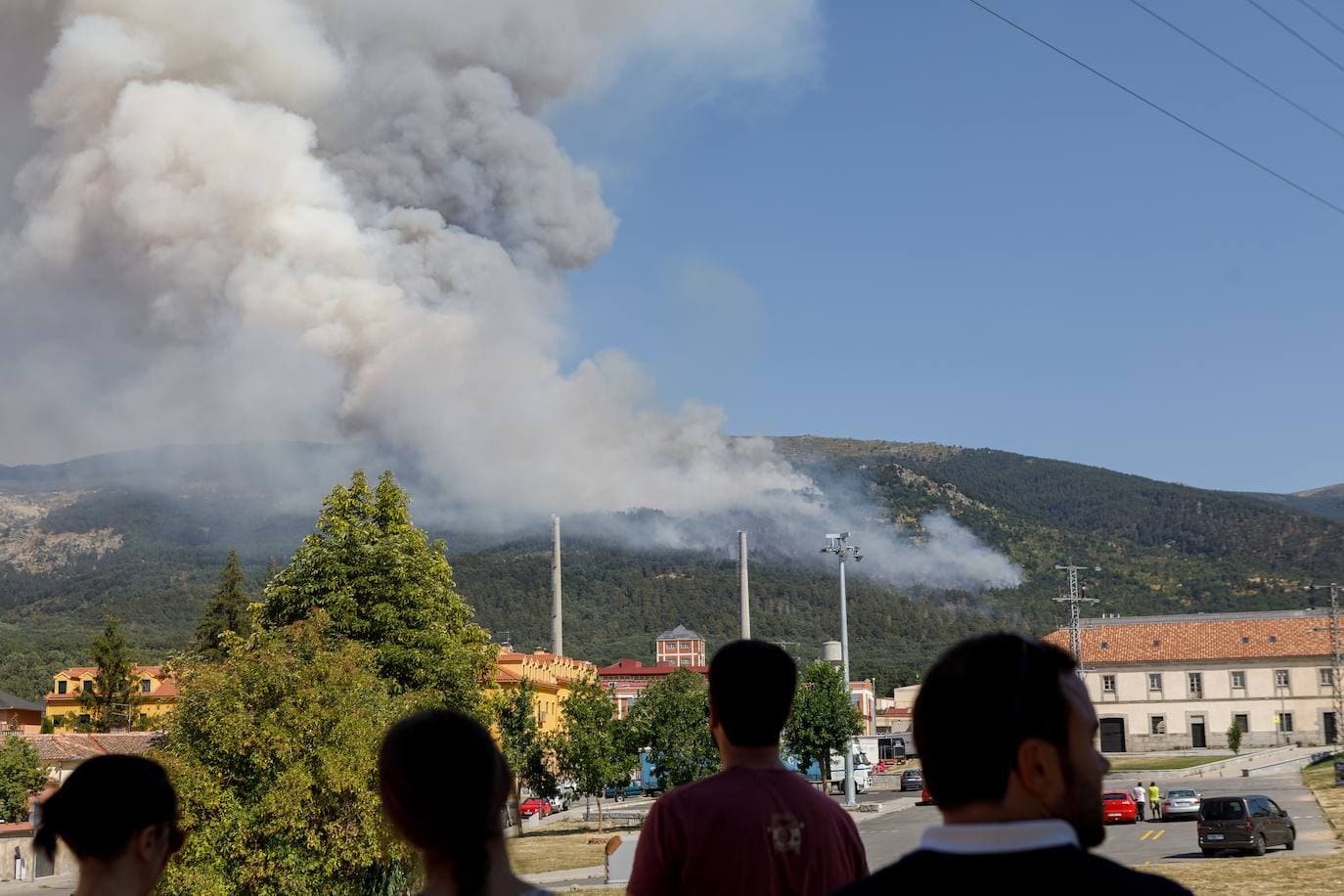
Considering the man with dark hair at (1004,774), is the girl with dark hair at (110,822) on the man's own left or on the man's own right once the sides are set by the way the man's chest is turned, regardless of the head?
on the man's own left

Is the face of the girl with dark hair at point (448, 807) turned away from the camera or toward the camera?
away from the camera

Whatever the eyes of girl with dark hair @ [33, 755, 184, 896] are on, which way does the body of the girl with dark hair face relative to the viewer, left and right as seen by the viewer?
facing away from the viewer and to the right of the viewer

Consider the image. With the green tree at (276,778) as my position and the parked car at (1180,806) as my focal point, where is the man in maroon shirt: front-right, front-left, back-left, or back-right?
back-right

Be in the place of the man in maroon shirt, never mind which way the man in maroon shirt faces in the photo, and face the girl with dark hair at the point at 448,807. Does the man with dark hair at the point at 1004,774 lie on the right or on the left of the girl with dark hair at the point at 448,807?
left

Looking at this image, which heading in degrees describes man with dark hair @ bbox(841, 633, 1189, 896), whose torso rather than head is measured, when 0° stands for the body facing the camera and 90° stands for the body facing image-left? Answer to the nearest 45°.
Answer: approximately 225°

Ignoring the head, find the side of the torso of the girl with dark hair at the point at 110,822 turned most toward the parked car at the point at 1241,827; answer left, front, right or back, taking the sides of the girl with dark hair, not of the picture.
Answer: front

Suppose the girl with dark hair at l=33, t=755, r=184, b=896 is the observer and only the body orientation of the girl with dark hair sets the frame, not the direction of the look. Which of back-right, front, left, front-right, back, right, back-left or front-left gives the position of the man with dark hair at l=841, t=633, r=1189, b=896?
right

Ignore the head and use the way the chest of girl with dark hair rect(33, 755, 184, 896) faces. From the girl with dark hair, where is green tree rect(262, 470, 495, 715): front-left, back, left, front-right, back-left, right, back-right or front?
front-left

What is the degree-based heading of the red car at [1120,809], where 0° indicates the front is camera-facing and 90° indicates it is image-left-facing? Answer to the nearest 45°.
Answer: approximately 225°

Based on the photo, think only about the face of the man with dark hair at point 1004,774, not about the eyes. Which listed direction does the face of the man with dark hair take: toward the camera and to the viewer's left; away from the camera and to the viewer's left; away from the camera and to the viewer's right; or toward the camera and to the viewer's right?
away from the camera and to the viewer's right

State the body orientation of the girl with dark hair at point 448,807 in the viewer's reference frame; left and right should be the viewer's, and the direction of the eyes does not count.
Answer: facing away from the viewer

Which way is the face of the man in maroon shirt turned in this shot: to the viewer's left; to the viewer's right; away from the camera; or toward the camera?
away from the camera
